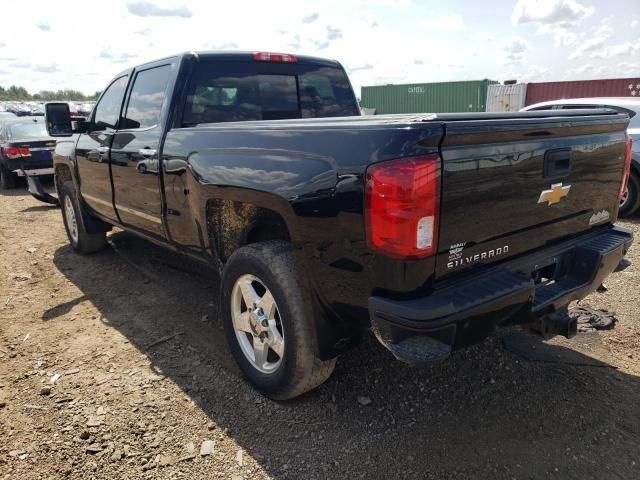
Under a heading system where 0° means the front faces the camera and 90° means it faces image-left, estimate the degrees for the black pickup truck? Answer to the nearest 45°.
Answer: approximately 135°

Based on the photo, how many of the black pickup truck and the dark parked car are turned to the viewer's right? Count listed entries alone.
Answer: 0

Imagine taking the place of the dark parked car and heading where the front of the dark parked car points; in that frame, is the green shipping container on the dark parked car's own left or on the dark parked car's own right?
on the dark parked car's own right

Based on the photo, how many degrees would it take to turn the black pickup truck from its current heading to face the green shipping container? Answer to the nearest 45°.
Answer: approximately 45° to its right

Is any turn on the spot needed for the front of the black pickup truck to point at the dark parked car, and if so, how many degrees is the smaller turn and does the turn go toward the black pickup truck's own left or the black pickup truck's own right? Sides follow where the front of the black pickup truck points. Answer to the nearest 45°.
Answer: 0° — it already faces it

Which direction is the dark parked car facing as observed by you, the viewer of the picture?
facing away from the viewer and to the left of the viewer

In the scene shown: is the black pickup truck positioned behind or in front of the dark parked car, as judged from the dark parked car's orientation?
behind
